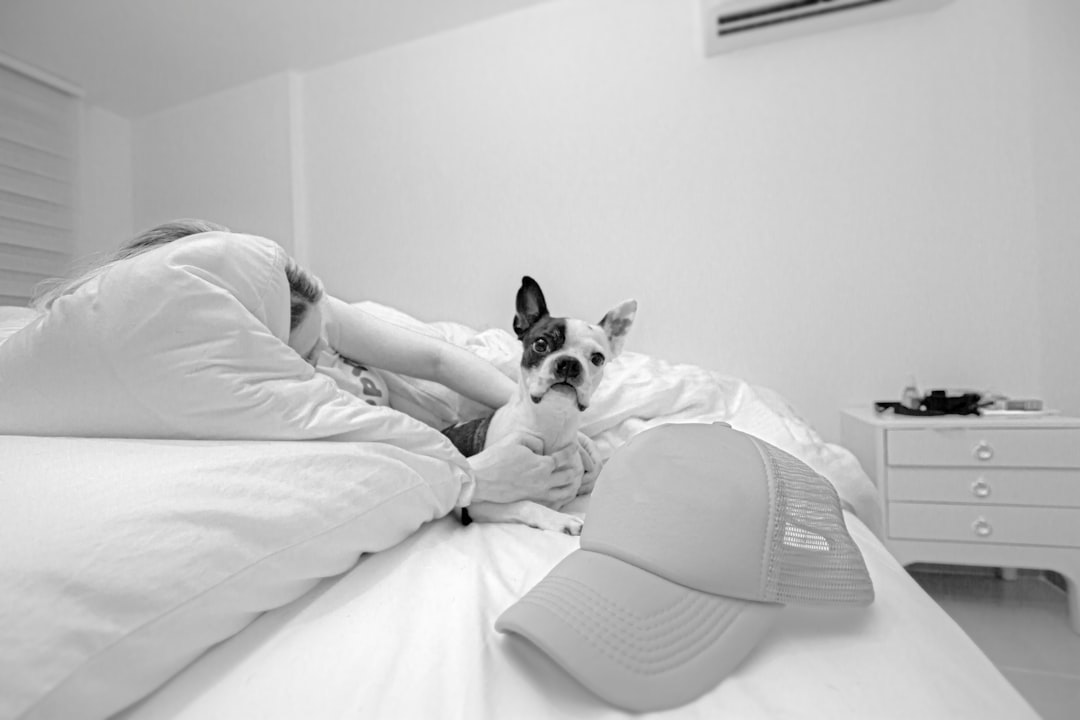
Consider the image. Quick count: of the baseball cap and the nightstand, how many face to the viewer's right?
0

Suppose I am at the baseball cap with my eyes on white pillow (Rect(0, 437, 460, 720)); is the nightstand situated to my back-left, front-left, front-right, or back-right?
back-right

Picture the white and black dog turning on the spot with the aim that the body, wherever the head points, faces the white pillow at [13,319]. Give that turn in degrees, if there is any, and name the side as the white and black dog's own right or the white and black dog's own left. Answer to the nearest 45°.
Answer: approximately 135° to the white and black dog's own right

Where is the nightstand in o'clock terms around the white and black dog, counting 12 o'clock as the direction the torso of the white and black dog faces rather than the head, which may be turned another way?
The nightstand is roughly at 10 o'clock from the white and black dog.

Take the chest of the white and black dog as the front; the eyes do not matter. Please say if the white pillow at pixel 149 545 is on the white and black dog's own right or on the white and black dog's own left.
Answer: on the white and black dog's own right

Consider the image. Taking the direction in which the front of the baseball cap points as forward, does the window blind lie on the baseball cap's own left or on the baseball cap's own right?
on the baseball cap's own right

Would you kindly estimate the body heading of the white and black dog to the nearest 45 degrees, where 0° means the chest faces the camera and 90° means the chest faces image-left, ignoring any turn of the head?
approximately 315°
